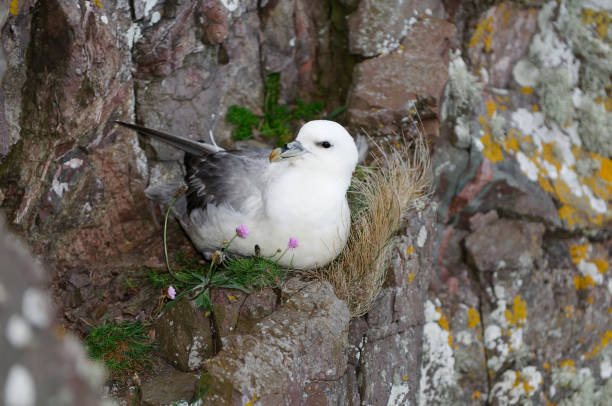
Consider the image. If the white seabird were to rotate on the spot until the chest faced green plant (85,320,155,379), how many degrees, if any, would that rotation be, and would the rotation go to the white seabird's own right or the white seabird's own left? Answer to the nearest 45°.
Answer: approximately 90° to the white seabird's own right

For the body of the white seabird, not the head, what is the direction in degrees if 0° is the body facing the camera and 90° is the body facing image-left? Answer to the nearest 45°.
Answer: approximately 315°

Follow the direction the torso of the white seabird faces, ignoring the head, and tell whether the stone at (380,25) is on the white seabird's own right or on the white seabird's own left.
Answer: on the white seabird's own left

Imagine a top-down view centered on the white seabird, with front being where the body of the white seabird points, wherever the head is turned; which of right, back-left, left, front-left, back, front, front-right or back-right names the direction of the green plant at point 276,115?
back-left

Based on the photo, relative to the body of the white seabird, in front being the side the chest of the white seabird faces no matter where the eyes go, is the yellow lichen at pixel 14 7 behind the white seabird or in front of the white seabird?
behind

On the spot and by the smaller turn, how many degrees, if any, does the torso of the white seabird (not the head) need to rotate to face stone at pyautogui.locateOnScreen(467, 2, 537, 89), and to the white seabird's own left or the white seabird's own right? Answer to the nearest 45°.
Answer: approximately 90° to the white seabird's own left

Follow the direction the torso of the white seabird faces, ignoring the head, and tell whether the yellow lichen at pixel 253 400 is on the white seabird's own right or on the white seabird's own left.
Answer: on the white seabird's own right

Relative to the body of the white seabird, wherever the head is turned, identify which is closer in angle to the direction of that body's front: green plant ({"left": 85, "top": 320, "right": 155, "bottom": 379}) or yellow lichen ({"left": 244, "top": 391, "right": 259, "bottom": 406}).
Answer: the yellow lichen

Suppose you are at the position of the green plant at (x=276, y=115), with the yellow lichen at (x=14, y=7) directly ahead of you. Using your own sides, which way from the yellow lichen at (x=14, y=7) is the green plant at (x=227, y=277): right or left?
left
